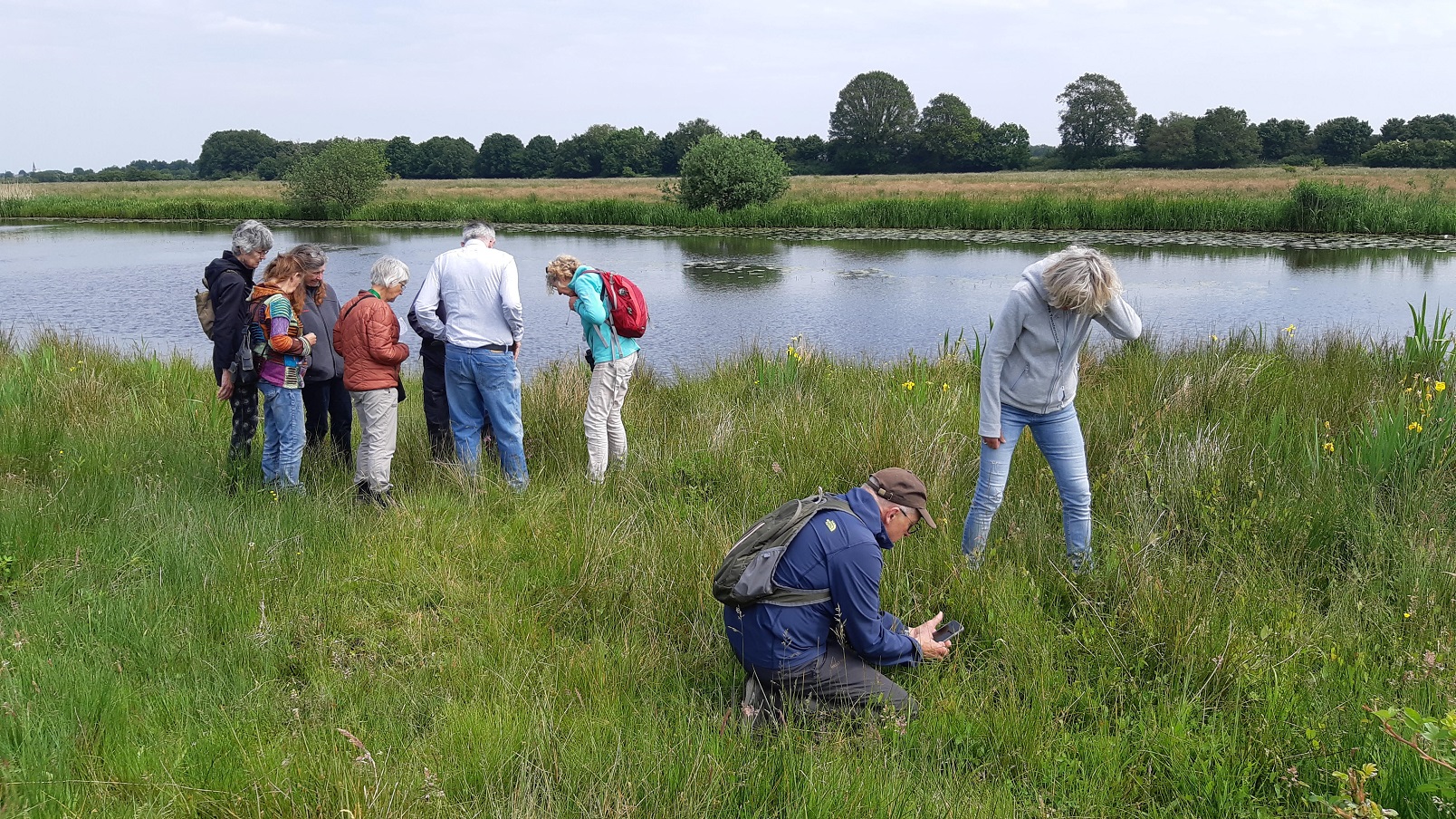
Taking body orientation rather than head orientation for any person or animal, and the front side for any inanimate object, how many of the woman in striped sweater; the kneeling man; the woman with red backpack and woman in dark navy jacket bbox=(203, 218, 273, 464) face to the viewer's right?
3

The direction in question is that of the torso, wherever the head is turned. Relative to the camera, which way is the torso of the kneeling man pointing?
to the viewer's right

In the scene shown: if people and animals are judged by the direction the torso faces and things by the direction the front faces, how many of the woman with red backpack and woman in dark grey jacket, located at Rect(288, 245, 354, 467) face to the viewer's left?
1

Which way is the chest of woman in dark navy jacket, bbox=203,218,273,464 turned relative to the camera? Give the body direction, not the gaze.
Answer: to the viewer's right

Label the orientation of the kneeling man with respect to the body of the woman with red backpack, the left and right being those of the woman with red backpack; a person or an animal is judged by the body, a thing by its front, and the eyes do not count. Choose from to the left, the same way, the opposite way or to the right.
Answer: the opposite way

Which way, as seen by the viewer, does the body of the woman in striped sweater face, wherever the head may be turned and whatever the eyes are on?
to the viewer's right

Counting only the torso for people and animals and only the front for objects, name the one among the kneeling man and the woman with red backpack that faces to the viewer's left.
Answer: the woman with red backpack

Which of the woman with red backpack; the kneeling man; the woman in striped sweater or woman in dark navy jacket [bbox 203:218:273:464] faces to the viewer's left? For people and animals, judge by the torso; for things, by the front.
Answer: the woman with red backpack

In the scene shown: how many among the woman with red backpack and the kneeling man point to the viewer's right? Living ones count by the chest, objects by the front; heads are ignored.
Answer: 1

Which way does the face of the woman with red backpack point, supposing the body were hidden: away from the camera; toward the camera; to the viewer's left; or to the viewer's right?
to the viewer's left

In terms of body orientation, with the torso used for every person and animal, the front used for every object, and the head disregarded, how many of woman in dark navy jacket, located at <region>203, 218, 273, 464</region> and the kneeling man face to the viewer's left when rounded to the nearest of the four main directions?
0

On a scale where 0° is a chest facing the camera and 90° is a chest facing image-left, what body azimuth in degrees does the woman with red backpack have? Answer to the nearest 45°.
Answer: approximately 90°

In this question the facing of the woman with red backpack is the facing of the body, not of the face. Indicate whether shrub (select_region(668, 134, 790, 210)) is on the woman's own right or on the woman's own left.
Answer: on the woman's own right

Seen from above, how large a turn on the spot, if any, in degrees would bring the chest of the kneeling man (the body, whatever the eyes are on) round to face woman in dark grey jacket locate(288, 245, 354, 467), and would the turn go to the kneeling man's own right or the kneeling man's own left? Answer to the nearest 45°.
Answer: approximately 135° to the kneeling man's own left
